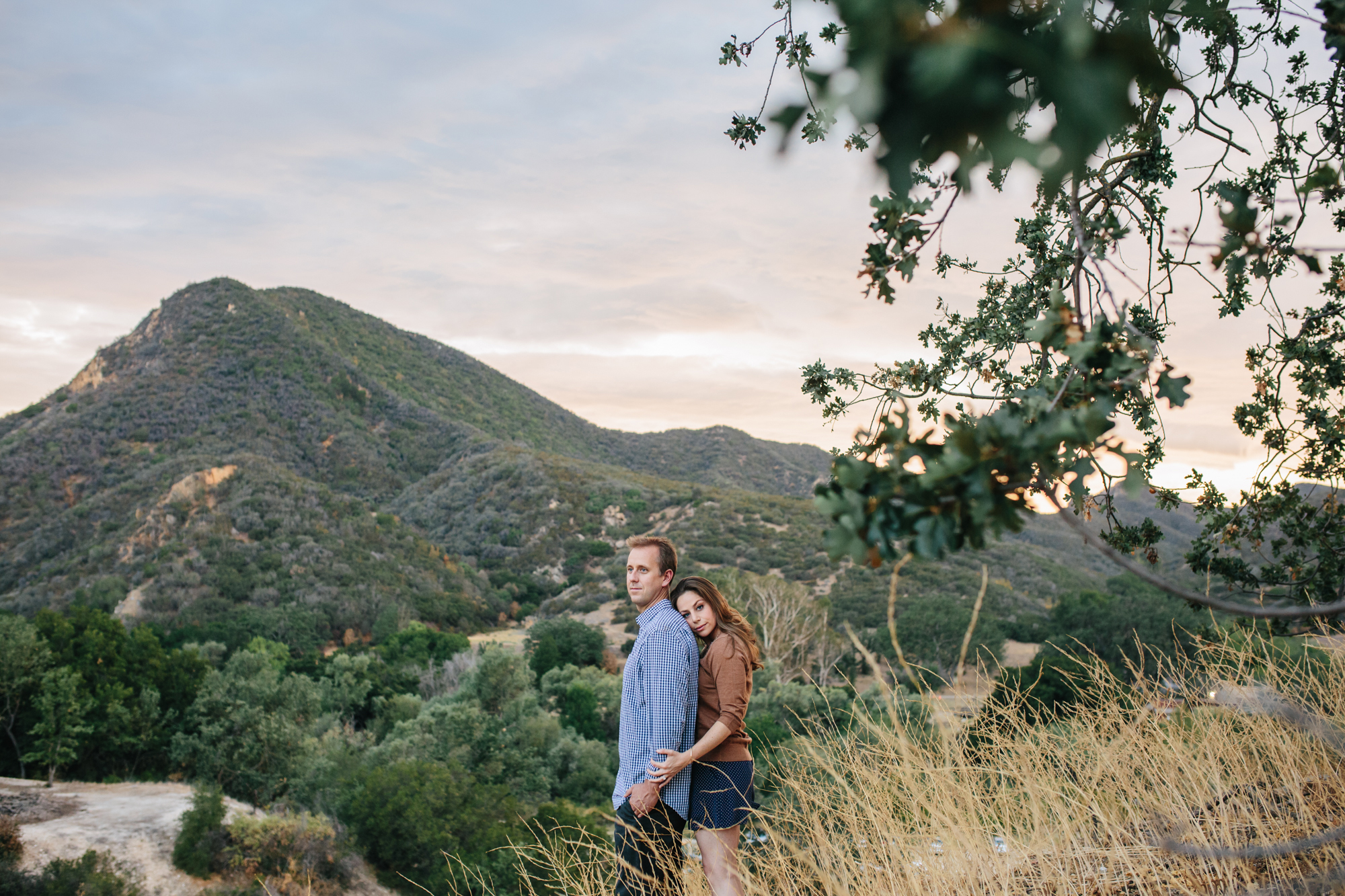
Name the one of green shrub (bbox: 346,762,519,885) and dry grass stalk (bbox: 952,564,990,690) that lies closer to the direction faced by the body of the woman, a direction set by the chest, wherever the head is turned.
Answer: the green shrub

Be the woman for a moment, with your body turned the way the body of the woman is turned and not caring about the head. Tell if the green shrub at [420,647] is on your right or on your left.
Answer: on your right

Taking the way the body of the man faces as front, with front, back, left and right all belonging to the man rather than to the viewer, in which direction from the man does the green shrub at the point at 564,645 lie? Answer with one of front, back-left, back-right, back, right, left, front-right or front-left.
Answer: right

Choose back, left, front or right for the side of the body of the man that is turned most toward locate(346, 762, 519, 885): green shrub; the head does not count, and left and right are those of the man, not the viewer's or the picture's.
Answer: right

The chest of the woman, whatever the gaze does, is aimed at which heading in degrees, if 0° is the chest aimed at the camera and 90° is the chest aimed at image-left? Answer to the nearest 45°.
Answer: approximately 90°

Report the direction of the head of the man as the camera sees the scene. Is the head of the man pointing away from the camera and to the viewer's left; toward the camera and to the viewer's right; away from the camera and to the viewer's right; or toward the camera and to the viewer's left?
toward the camera and to the viewer's left

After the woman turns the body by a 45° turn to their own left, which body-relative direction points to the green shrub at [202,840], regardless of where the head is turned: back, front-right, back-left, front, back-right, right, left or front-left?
right

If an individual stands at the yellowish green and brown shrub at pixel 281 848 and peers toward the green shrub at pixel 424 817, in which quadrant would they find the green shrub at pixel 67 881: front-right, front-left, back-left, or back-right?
back-right
